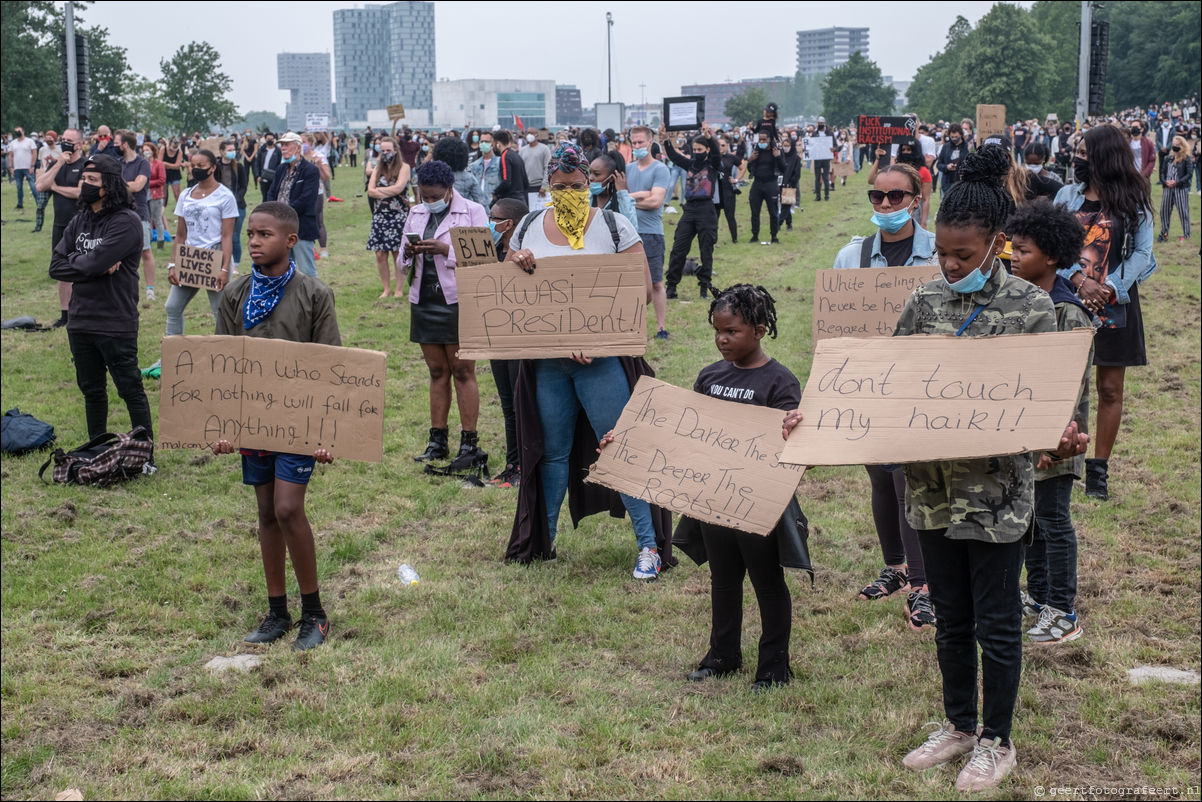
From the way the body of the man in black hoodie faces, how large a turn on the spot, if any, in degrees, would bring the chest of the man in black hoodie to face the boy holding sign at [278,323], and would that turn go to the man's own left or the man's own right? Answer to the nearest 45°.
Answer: approximately 45° to the man's own left

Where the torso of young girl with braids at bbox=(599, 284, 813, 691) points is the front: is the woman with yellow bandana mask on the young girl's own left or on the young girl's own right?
on the young girl's own right

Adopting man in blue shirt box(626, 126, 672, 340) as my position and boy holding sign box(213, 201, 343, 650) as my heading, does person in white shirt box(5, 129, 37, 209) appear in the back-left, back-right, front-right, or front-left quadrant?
back-right

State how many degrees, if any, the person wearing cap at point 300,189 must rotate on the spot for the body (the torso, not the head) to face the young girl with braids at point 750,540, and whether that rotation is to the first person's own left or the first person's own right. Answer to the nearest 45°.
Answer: approximately 45° to the first person's own left

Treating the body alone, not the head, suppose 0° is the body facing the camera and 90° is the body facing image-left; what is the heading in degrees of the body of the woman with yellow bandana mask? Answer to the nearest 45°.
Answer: approximately 0°

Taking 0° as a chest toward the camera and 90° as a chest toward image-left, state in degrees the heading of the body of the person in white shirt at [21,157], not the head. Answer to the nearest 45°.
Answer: approximately 0°

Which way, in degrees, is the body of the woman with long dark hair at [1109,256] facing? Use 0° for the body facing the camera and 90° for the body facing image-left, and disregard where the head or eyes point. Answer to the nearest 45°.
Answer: approximately 45°
